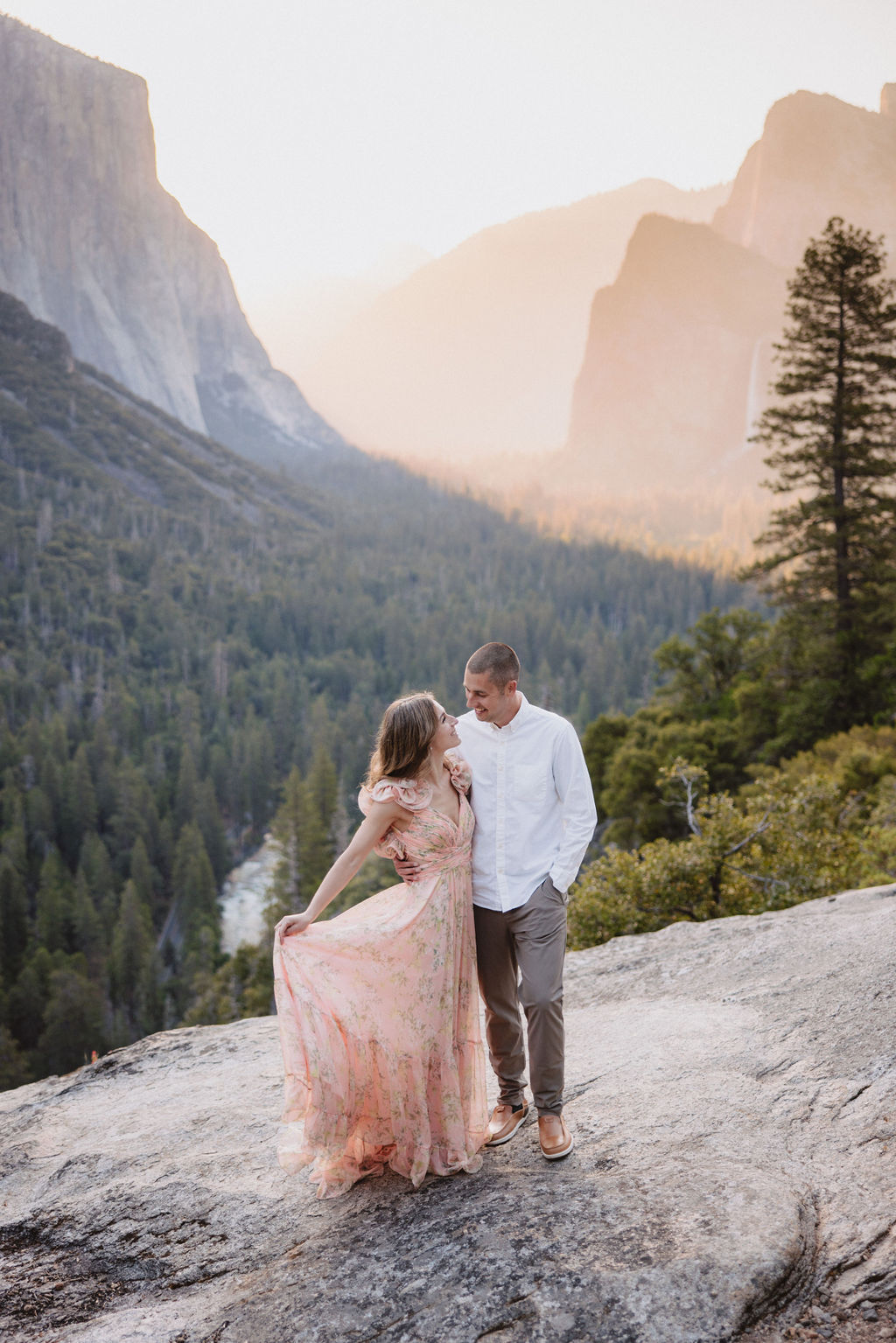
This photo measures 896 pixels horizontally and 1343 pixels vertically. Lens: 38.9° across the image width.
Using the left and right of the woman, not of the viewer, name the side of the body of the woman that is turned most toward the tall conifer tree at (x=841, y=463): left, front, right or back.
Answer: left

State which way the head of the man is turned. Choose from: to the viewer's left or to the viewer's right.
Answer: to the viewer's left

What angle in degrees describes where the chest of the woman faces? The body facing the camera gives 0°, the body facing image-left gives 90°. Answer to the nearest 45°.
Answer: approximately 315°

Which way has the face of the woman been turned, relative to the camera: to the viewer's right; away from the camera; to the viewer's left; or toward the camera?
to the viewer's right
